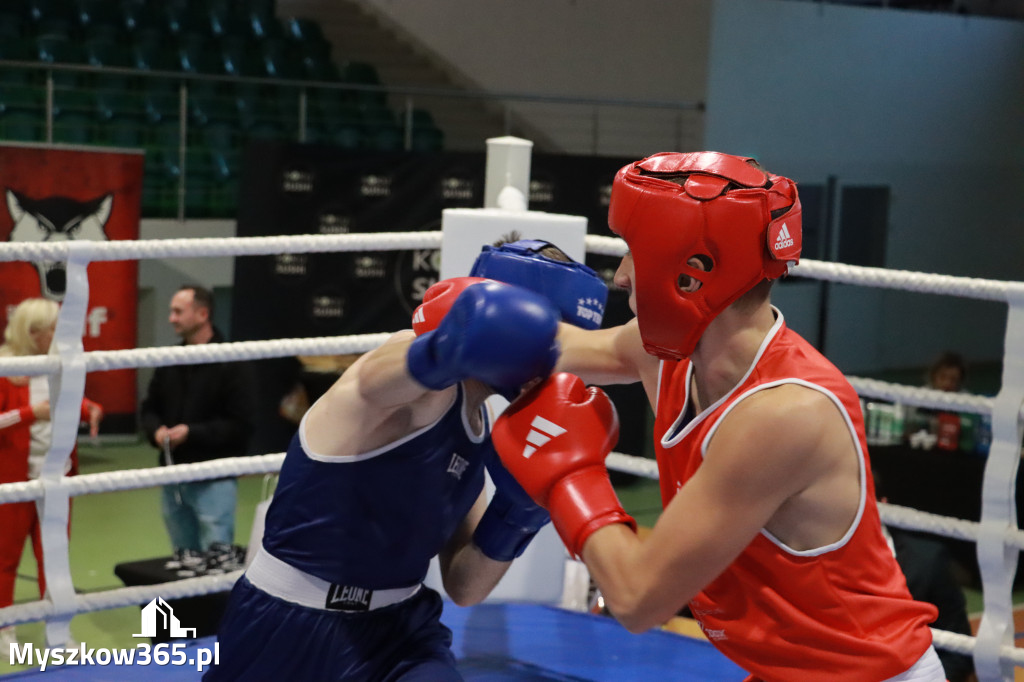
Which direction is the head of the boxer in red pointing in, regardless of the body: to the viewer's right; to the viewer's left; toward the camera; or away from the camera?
to the viewer's left

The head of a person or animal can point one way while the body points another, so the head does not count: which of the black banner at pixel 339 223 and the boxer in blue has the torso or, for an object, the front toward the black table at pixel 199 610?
the black banner

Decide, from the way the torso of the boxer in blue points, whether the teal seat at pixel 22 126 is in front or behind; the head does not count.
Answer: behind

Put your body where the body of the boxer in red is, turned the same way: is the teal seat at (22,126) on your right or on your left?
on your right

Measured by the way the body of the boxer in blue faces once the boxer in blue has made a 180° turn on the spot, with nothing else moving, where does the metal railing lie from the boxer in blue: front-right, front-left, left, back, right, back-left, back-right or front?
front-right

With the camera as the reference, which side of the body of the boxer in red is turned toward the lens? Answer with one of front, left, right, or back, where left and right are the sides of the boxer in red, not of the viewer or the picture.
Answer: left

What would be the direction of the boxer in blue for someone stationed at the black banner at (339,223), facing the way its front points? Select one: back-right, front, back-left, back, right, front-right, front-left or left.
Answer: front

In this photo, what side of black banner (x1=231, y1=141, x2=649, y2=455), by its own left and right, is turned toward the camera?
front
